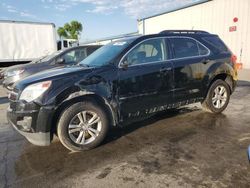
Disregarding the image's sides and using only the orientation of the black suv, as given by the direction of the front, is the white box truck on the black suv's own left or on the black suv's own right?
on the black suv's own right

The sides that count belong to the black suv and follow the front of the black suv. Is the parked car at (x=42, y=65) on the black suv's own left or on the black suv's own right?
on the black suv's own right

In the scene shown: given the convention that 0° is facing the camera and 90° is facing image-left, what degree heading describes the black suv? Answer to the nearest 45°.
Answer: approximately 45°

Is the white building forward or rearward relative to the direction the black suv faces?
rearward

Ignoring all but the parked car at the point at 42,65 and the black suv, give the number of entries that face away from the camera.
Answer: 0

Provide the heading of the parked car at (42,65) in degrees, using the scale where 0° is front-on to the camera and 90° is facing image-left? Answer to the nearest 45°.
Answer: approximately 45°

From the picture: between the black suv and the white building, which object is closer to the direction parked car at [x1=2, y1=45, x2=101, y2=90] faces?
the black suv
